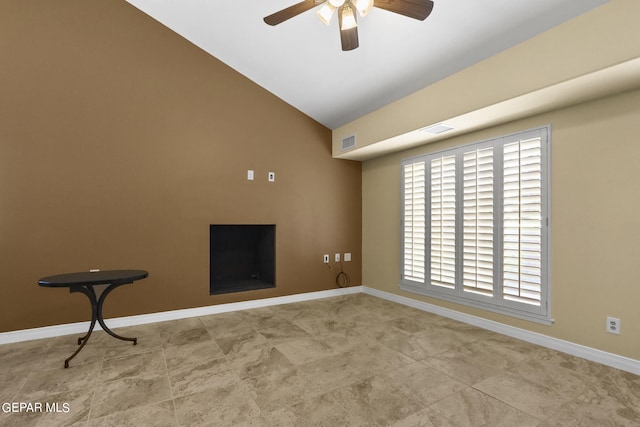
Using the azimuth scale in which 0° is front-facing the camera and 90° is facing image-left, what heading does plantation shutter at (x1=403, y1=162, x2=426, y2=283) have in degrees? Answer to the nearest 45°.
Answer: approximately 45°

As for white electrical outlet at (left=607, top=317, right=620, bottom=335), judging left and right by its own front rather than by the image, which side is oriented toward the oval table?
front

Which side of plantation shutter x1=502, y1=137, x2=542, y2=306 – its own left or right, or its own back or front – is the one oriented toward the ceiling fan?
front

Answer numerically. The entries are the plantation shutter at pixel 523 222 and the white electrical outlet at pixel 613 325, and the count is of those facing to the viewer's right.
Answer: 0

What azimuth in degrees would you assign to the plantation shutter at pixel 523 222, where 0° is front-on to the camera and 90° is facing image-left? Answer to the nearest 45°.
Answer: approximately 45°

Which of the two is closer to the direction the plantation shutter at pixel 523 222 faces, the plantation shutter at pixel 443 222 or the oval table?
the oval table

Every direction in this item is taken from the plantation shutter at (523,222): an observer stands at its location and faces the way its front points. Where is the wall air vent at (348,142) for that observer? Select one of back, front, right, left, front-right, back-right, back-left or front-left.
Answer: front-right

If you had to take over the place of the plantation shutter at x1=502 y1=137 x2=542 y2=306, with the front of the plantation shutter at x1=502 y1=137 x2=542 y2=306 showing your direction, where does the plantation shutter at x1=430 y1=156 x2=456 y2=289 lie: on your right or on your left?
on your right
